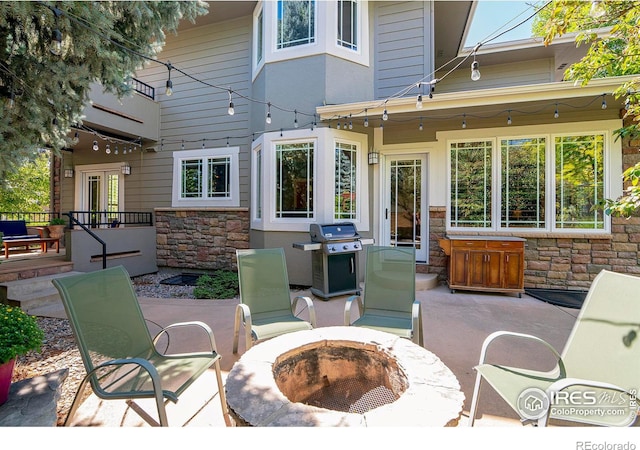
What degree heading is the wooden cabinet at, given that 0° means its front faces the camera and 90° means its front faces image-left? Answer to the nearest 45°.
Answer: approximately 0°

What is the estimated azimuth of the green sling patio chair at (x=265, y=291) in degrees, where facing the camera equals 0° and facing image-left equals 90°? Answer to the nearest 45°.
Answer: approximately 315°

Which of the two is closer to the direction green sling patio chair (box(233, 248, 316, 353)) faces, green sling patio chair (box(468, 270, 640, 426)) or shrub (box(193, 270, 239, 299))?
the green sling patio chair

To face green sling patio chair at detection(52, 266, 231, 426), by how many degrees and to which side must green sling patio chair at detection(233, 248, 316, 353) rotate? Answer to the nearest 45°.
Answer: approximately 90° to its right

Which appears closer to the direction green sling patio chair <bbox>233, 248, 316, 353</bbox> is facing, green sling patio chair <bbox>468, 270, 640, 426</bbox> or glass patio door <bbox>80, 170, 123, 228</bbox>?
the green sling patio chair

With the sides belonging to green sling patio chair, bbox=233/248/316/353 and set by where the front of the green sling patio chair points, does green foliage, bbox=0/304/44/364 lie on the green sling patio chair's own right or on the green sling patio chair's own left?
on the green sling patio chair's own right

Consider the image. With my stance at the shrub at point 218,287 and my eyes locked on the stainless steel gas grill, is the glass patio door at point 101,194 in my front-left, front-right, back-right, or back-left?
back-left

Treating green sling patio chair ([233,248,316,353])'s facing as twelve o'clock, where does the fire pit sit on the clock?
The fire pit is roughly at 1 o'clock from the green sling patio chair.

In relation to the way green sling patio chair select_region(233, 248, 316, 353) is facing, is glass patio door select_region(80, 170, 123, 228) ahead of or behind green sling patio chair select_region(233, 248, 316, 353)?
behind
